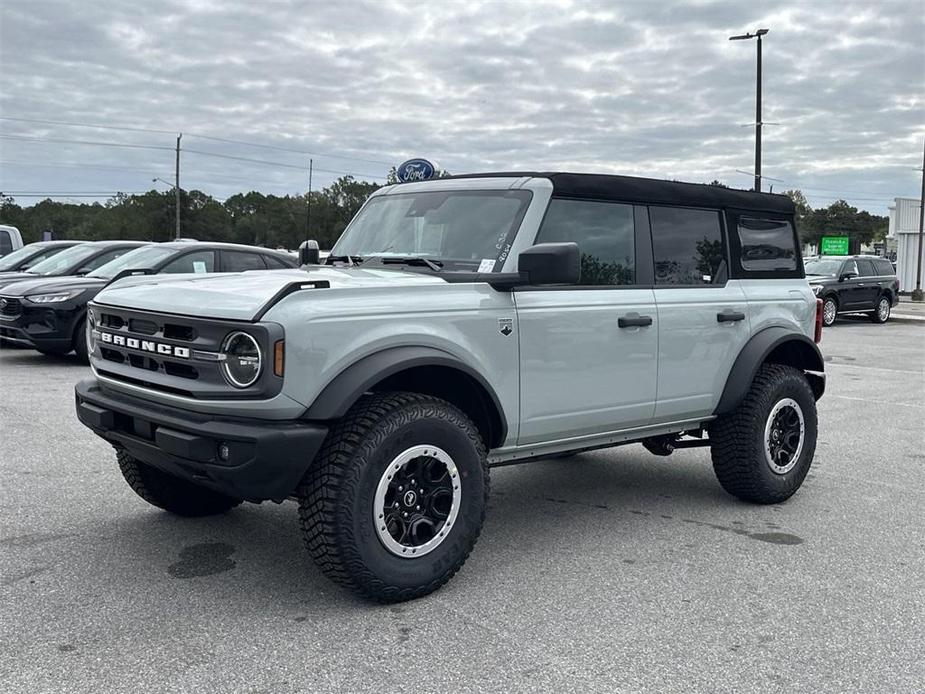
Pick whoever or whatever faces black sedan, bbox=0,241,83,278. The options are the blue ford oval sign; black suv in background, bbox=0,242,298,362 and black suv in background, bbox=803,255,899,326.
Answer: black suv in background, bbox=803,255,899,326

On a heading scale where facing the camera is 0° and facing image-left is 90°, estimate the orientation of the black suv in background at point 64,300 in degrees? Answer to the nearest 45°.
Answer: approximately 45°

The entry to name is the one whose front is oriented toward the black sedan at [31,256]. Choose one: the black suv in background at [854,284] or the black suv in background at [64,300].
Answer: the black suv in background at [854,284]

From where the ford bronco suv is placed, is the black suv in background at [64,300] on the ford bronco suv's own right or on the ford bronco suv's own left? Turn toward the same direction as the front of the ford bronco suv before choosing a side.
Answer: on the ford bronco suv's own right

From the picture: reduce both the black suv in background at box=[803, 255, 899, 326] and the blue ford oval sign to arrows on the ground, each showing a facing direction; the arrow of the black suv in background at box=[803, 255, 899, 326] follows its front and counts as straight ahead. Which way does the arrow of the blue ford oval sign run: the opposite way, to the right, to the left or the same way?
to the left

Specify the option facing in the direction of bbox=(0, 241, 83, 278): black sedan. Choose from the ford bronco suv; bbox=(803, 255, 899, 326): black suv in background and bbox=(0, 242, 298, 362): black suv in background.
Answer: bbox=(803, 255, 899, 326): black suv in background

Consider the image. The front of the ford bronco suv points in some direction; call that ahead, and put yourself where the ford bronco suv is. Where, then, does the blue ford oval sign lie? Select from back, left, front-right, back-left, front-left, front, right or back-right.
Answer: back-right

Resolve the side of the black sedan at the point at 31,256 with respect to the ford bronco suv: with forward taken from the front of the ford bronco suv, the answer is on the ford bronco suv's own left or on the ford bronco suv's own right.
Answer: on the ford bronco suv's own right
